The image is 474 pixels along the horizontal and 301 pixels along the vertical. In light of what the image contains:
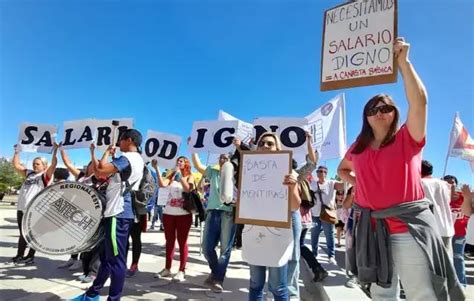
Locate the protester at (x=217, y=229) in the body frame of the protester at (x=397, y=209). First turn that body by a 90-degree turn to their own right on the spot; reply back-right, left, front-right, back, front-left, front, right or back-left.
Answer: front-right

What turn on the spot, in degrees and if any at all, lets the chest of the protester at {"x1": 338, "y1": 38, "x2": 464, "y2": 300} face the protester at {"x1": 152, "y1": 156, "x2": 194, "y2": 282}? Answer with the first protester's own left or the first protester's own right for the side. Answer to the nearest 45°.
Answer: approximately 135° to the first protester's own right

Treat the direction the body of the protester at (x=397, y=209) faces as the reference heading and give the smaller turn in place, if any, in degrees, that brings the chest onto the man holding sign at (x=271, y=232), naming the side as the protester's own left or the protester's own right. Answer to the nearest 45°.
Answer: approximately 135° to the protester's own right

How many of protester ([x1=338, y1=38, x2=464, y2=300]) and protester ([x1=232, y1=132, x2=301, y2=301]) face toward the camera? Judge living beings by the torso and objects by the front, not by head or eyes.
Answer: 2

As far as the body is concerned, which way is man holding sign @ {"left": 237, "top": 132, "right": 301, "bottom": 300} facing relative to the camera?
toward the camera

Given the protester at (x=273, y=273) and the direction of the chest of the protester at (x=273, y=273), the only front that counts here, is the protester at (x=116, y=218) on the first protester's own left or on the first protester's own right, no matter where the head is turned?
on the first protester's own right

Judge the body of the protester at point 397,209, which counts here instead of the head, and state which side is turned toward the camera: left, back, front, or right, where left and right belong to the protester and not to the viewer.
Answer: front

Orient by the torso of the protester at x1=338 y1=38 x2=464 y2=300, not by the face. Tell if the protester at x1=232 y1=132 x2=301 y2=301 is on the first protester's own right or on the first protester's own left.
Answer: on the first protester's own right
